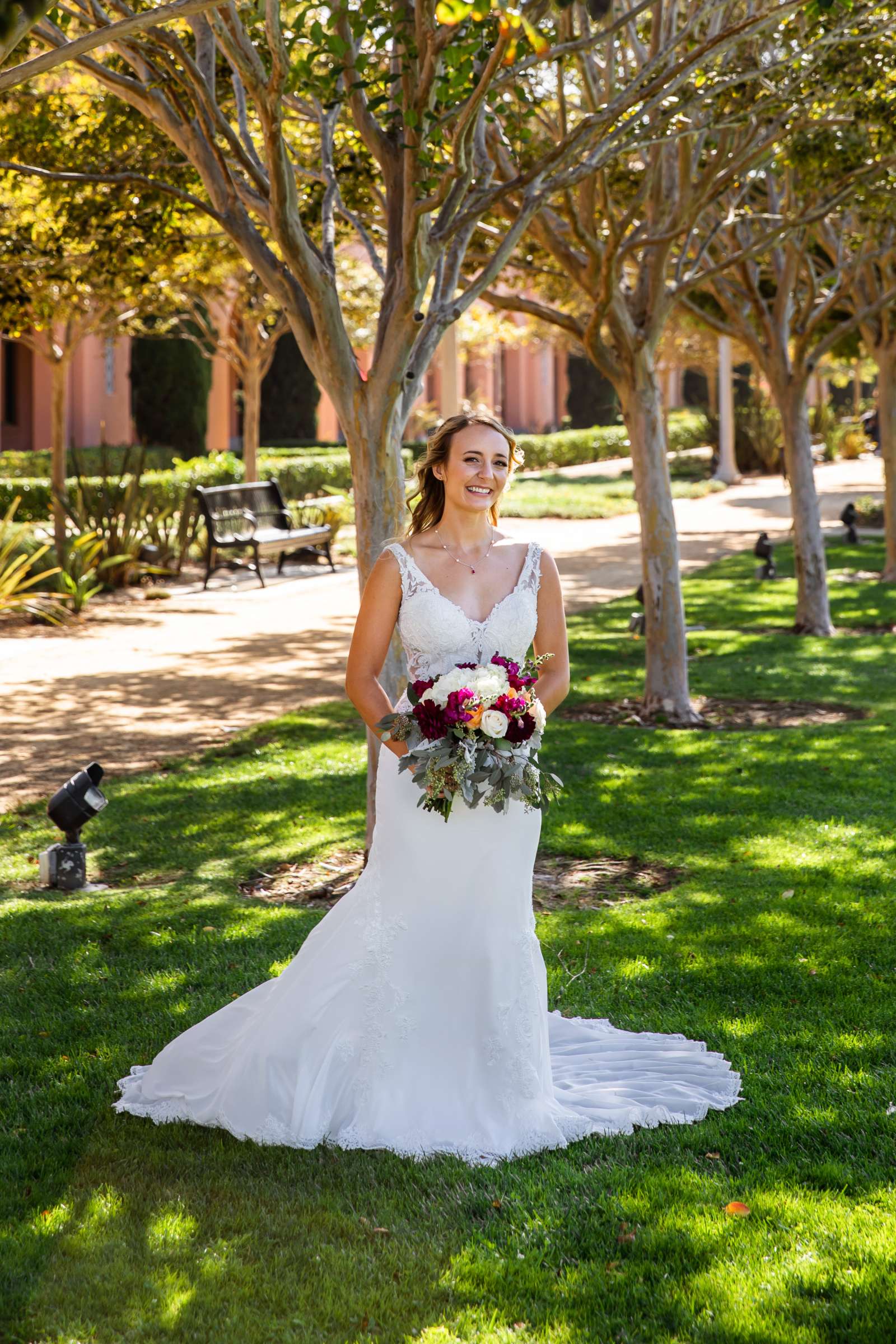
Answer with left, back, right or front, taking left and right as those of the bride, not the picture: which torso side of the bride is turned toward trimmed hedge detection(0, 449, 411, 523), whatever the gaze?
back

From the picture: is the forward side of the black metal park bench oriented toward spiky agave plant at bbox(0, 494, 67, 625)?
no

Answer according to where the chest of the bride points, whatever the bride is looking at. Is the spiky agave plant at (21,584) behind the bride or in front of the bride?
behind

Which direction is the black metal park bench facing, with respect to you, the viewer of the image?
facing the viewer and to the right of the viewer

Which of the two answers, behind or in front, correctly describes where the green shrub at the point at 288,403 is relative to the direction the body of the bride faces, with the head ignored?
behind

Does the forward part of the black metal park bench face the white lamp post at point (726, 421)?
no

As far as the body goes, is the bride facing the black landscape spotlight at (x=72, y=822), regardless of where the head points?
no

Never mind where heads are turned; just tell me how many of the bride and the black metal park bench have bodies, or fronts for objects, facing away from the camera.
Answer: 0

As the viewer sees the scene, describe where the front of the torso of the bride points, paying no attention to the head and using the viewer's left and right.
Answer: facing the viewer

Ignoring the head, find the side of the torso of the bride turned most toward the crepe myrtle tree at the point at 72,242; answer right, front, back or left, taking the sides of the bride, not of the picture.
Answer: back

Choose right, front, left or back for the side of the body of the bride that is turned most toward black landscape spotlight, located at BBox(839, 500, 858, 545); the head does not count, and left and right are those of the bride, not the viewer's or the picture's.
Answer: back

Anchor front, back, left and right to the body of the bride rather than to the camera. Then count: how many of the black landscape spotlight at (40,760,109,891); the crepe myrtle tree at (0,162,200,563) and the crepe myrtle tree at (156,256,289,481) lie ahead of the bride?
0

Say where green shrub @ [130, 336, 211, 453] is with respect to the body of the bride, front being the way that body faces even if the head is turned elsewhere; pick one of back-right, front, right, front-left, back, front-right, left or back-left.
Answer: back
